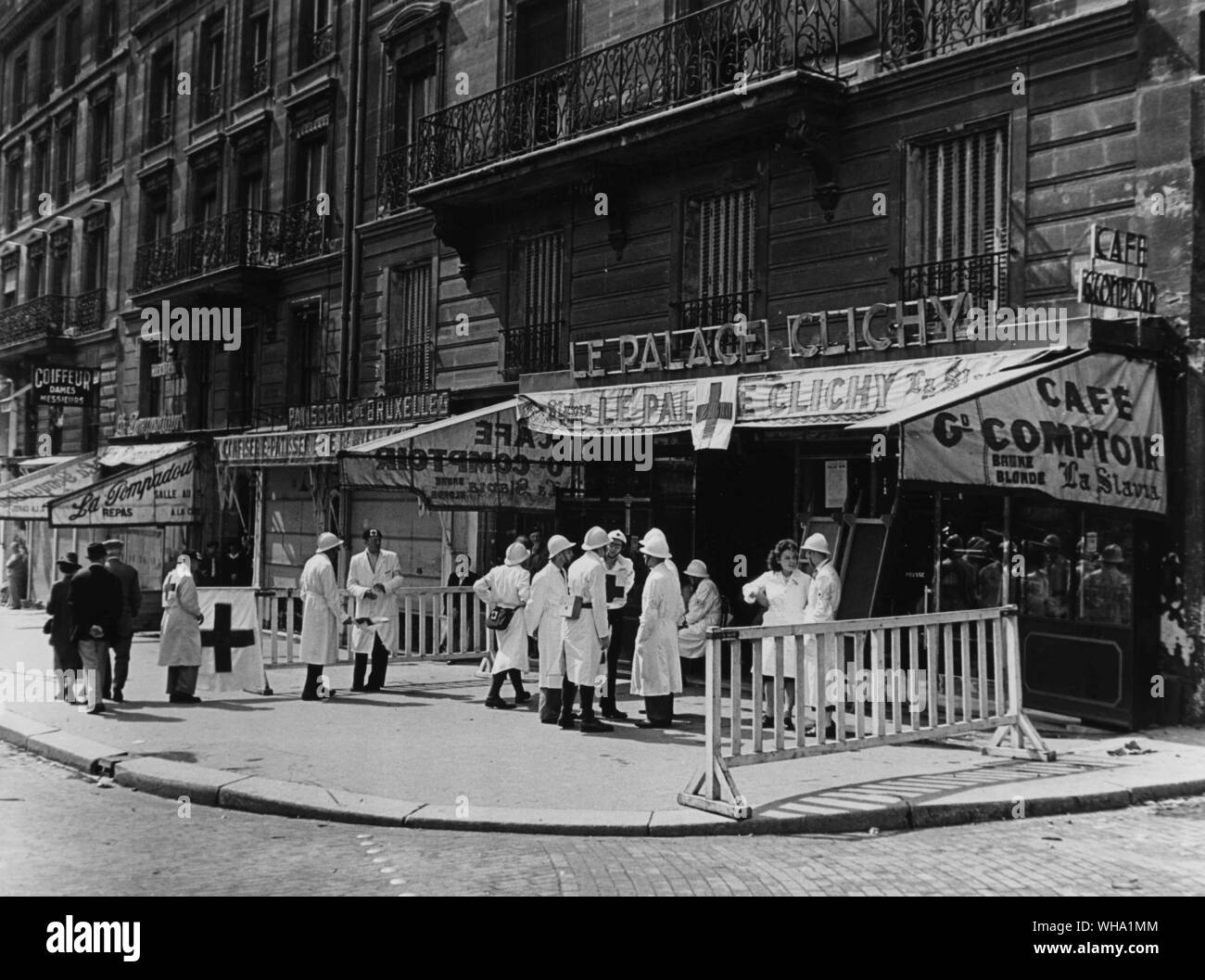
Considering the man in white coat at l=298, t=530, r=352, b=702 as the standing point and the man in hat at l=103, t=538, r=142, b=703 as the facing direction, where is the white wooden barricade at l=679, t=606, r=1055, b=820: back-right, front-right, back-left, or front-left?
back-left

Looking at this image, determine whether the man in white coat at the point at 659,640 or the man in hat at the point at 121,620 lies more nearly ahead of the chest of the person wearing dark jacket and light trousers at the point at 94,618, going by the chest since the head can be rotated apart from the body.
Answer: the man in hat

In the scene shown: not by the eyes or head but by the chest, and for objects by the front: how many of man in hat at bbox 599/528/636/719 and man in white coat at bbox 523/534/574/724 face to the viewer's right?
1

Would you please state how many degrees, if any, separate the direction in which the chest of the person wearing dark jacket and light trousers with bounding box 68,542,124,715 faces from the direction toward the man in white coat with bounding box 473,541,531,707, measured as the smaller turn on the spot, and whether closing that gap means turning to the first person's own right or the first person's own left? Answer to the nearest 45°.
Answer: approximately 90° to the first person's own right

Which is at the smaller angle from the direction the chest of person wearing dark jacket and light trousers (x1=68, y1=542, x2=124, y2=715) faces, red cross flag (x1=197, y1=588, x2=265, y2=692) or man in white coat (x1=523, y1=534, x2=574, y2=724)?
the red cross flag

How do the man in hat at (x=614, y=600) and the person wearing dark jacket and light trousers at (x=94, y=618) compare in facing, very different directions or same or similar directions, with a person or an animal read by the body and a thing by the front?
very different directions

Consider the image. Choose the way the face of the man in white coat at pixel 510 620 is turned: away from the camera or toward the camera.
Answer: away from the camera

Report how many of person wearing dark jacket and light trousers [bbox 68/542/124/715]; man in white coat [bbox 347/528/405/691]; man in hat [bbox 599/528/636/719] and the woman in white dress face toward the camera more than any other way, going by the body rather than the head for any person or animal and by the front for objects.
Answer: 3

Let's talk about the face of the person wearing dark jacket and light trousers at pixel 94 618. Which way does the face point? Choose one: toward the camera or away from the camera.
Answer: away from the camera

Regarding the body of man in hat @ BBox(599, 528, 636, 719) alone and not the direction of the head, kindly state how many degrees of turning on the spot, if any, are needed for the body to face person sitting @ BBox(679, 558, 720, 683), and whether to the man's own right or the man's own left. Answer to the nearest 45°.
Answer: approximately 90° to the man's own left

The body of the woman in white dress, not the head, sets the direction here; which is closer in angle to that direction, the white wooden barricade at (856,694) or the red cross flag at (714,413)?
the white wooden barricade

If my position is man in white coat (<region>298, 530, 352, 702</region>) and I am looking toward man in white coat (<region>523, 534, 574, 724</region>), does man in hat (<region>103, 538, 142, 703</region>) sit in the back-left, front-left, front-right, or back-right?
back-right
